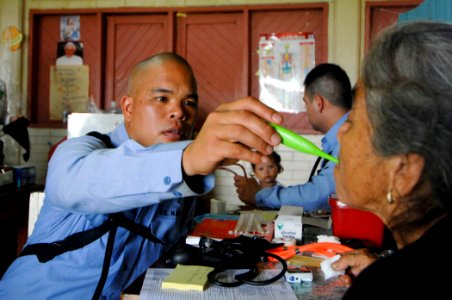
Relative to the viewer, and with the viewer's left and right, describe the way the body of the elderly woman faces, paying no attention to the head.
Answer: facing away from the viewer and to the left of the viewer

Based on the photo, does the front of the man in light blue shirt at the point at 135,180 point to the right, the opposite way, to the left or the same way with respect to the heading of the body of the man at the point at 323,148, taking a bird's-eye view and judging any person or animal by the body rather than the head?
the opposite way

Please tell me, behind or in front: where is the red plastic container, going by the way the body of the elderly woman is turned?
in front

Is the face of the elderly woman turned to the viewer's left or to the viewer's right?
to the viewer's left

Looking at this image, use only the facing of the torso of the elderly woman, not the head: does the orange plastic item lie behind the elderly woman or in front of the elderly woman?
in front

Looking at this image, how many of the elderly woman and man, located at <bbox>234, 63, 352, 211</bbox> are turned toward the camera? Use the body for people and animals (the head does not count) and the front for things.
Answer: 0

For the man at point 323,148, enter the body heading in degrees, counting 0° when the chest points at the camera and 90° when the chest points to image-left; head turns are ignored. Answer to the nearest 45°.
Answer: approximately 135°

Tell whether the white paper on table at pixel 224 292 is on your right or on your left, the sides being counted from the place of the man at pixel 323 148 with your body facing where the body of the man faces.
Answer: on your left

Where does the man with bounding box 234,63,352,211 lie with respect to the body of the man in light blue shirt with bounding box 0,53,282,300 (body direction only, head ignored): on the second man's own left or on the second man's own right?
on the second man's own left

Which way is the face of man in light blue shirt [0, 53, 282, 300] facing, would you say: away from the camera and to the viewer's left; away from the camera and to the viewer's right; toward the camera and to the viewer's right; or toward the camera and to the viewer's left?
toward the camera and to the viewer's right

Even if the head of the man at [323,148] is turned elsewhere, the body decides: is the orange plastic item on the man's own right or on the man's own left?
on the man's own left

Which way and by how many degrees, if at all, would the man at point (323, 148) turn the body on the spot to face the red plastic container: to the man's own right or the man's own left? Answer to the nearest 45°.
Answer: approximately 135° to the man's own left
